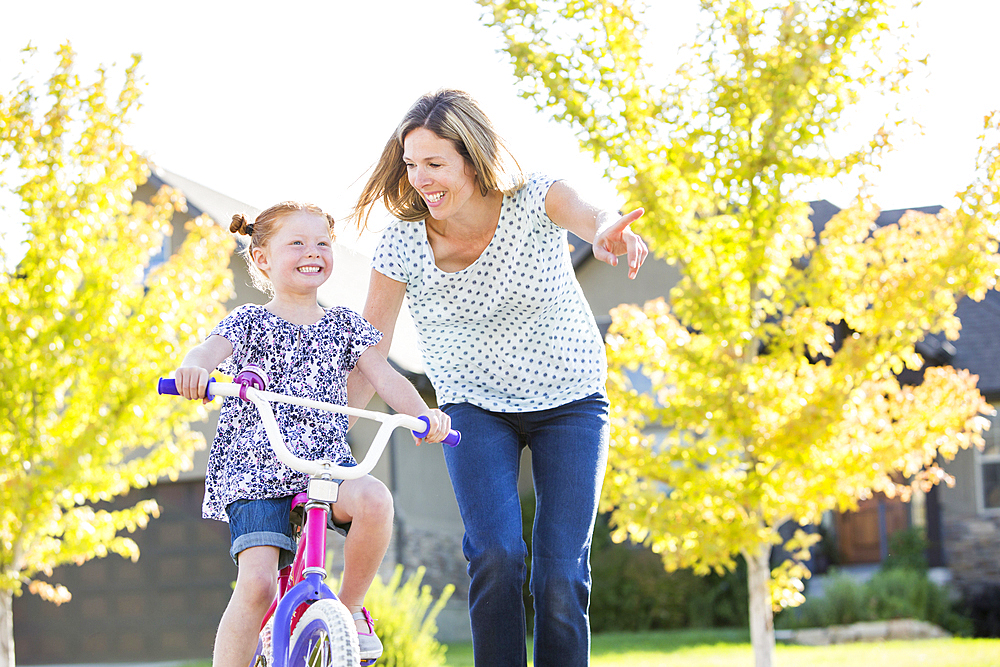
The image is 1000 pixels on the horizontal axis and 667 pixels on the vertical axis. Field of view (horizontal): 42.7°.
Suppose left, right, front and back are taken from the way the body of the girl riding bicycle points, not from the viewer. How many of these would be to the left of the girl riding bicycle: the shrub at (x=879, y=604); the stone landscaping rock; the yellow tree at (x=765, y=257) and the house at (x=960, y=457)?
4

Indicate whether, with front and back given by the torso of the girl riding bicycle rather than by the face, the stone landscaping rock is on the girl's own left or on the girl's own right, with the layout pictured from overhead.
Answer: on the girl's own left

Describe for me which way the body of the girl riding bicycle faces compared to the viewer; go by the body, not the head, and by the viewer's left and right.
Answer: facing the viewer and to the right of the viewer

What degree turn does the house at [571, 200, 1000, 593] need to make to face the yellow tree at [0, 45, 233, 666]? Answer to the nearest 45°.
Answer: approximately 45° to its right

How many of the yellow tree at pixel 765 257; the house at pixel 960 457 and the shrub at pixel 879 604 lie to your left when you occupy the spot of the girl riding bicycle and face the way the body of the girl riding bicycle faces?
3

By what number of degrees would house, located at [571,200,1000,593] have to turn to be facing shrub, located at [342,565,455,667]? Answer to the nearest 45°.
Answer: approximately 45° to its right

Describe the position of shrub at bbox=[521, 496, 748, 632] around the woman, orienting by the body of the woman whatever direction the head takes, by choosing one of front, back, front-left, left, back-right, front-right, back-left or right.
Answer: back

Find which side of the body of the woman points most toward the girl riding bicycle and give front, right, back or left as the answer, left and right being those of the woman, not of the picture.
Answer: right

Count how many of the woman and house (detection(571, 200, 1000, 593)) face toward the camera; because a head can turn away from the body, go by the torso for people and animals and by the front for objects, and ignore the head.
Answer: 2
